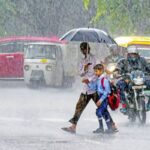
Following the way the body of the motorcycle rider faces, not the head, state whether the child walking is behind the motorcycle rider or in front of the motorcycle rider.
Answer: in front

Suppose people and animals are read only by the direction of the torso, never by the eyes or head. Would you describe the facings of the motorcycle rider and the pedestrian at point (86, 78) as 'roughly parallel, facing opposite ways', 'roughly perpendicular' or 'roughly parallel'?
roughly perpendicular

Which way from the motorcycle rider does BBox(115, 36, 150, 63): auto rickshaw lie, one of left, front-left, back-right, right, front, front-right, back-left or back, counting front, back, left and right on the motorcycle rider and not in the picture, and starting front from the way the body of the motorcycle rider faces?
back

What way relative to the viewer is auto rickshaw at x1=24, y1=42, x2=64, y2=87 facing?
toward the camera

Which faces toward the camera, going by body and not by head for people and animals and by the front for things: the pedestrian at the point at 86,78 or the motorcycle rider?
the motorcycle rider

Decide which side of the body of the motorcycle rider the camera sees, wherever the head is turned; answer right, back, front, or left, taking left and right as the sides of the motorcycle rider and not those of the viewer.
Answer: front

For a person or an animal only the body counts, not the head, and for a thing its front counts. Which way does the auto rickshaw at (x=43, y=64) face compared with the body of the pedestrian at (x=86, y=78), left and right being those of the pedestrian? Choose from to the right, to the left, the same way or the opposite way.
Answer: to the left

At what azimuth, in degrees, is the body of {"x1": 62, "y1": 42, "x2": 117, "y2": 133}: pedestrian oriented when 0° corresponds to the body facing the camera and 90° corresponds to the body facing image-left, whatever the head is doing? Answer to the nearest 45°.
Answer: approximately 90°

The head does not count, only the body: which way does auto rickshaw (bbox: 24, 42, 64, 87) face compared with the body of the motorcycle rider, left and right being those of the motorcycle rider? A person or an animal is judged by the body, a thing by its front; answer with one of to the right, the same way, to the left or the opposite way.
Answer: the same way

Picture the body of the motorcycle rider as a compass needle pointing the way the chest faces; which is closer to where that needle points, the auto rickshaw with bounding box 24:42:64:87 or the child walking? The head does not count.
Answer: the child walking

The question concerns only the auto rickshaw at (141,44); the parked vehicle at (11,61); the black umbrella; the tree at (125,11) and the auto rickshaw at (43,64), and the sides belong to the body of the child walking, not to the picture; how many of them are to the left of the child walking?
0

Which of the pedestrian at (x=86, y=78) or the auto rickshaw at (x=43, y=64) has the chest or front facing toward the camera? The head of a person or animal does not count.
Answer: the auto rickshaw

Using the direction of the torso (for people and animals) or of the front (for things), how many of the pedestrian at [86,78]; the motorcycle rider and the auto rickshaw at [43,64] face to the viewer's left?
1

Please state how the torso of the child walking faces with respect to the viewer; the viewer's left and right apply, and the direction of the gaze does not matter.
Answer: facing the viewer and to the left of the viewer

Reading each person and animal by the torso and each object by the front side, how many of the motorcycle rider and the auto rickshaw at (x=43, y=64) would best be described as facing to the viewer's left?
0
